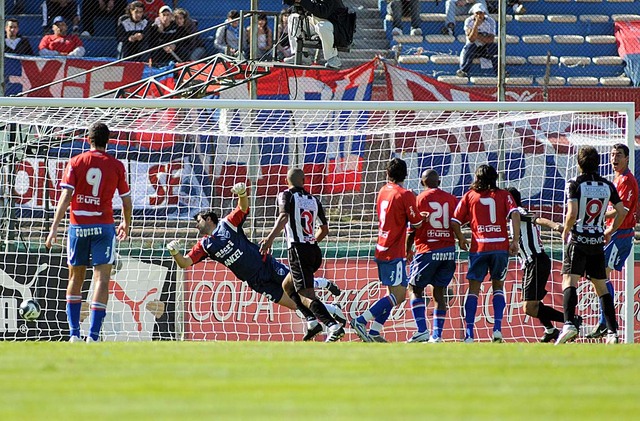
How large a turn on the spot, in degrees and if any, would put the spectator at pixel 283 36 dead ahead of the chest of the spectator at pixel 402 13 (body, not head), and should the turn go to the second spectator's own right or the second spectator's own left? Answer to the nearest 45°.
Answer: approximately 45° to the second spectator's own right

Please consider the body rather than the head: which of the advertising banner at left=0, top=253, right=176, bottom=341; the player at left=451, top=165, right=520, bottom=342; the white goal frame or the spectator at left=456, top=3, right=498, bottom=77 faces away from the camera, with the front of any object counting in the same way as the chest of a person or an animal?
the player

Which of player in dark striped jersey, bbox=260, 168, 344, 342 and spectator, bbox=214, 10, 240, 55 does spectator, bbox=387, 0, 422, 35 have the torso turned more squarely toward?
the player in dark striped jersey

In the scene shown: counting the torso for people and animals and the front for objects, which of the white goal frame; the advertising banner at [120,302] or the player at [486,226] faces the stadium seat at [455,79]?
the player

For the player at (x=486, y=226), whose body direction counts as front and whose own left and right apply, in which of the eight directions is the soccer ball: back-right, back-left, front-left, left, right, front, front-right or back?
left

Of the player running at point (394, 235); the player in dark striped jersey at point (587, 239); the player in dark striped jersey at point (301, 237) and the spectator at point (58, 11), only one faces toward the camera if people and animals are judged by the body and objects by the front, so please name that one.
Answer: the spectator

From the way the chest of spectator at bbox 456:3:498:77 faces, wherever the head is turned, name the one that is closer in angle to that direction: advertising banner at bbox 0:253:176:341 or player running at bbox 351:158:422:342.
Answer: the player running

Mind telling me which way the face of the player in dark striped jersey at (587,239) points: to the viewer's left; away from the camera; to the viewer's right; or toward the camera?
away from the camera

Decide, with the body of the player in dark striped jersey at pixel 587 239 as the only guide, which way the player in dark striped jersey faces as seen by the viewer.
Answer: away from the camera

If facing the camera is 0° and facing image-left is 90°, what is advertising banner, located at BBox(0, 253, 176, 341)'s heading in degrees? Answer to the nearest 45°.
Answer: approximately 0°

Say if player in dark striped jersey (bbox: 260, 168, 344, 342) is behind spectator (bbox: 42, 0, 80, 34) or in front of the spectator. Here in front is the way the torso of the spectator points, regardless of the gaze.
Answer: in front

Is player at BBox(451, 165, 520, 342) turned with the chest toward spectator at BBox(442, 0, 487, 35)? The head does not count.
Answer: yes

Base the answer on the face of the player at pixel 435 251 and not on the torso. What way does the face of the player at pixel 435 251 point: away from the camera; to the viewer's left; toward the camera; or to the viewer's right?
away from the camera
